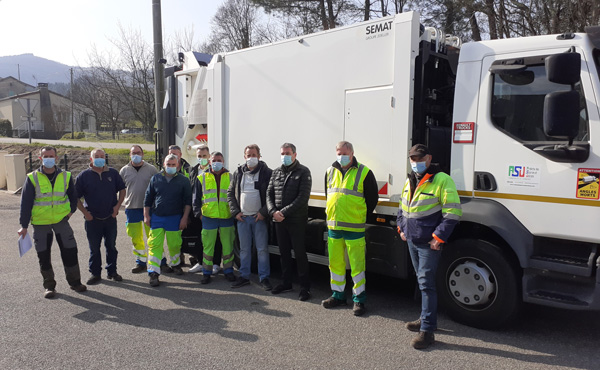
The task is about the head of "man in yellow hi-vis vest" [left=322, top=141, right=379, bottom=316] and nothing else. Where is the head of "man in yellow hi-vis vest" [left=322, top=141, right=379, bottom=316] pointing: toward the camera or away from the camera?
toward the camera

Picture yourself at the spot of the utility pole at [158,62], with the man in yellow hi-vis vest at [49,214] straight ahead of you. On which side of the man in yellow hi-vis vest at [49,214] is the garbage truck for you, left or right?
left

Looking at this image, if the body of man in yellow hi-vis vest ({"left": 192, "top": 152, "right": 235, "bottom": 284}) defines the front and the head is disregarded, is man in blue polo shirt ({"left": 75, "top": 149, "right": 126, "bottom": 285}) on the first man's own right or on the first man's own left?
on the first man's own right

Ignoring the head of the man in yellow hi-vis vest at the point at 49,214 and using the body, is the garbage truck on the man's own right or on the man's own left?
on the man's own left

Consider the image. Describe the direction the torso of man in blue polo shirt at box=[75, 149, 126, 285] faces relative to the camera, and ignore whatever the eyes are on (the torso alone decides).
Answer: toward the camera

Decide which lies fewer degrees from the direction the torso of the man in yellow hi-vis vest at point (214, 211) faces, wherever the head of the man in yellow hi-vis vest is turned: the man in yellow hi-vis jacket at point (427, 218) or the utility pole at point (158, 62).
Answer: the man in yellow hi-vis jacket

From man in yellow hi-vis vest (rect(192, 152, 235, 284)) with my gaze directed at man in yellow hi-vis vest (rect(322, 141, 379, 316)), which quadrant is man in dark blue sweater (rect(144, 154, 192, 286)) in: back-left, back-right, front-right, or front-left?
back-right

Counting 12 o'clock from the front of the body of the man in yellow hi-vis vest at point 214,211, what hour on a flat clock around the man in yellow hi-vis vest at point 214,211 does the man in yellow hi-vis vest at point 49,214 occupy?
the man in yellow hi-vis vest at point 49,214 is roughly at 3 o'clock from the man in yellow hi-vis vest at point 214,211.

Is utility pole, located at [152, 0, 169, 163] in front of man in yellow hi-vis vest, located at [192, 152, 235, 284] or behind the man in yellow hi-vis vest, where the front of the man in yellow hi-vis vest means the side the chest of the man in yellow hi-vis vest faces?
behind

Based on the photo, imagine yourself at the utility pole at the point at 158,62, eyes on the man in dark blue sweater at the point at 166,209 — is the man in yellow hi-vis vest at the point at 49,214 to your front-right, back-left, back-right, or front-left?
front-right

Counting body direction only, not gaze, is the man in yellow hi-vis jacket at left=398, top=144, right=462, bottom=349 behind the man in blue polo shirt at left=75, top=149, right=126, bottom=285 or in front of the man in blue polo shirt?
in front

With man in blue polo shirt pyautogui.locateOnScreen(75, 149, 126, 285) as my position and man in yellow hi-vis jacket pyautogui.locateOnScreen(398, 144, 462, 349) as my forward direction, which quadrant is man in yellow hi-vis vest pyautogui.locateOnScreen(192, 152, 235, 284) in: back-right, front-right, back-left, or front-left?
front-left

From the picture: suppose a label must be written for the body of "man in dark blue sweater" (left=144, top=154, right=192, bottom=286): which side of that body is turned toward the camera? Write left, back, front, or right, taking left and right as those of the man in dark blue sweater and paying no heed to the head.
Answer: front

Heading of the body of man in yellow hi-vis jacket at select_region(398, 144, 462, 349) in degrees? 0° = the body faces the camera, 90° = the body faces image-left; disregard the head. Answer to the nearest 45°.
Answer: approximately 45°

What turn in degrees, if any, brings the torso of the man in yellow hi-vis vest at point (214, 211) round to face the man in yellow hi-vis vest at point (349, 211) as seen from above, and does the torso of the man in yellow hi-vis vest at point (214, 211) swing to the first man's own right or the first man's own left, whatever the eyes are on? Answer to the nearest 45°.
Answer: approximately 45° to the first man's own left

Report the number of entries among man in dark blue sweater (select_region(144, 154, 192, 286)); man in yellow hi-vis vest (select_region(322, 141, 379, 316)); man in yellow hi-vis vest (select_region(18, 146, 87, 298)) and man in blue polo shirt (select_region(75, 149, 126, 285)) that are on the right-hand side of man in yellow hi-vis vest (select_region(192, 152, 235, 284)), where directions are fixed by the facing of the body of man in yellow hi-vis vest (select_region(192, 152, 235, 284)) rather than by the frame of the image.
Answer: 3

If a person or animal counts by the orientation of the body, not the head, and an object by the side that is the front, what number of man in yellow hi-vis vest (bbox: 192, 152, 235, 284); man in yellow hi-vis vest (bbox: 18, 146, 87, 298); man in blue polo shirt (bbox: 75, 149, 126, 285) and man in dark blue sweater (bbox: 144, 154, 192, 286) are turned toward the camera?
4
